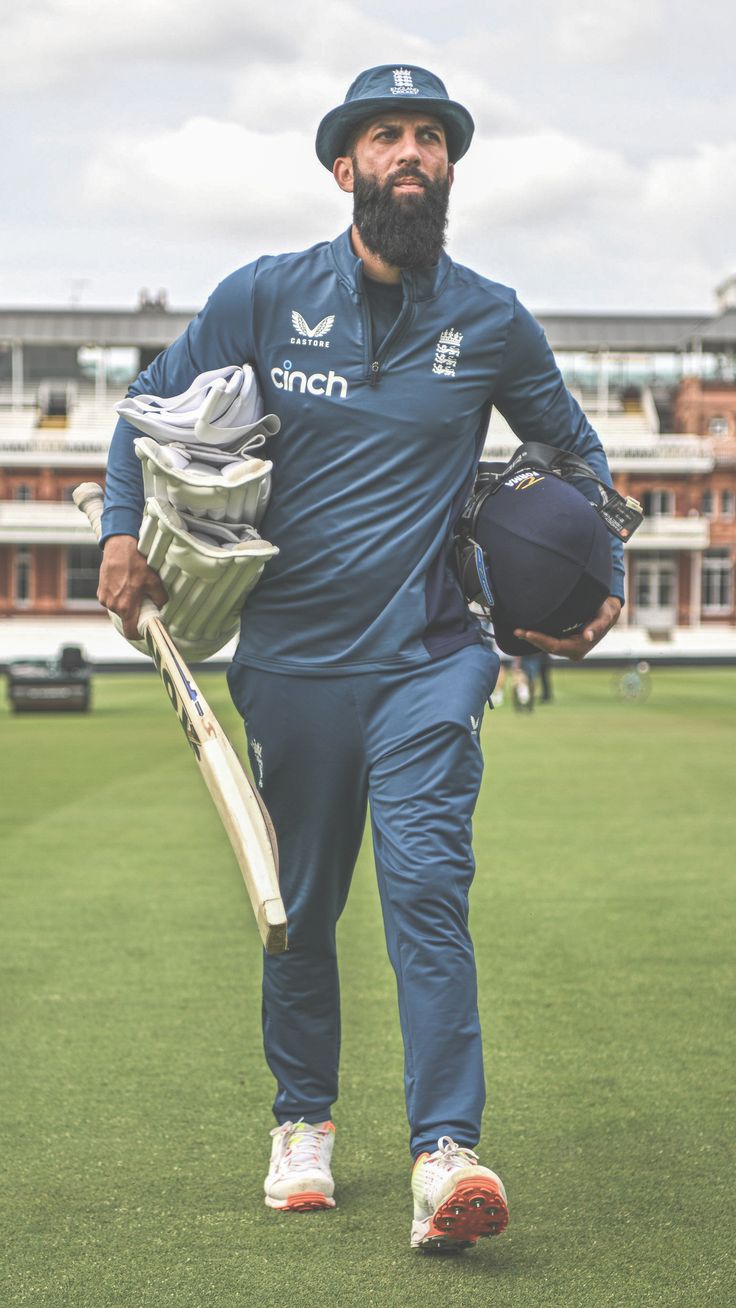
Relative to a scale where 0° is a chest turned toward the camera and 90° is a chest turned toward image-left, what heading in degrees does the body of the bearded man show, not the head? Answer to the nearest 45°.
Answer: approximately 0°
